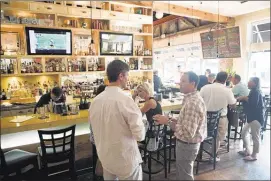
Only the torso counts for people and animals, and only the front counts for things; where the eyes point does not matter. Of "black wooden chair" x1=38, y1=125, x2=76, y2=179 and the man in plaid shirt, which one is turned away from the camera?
the black wooden chair

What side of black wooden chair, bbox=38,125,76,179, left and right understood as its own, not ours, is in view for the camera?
back

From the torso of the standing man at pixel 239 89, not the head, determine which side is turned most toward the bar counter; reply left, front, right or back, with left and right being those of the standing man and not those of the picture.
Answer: front

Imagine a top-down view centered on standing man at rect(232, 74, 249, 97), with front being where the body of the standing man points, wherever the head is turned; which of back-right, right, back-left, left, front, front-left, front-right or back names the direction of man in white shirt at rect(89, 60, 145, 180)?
front-left

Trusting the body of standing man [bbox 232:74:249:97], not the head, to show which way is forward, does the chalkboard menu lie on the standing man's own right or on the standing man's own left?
on the standing man's own right

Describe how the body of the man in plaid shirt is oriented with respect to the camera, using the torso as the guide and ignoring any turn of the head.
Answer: to the viewer's left

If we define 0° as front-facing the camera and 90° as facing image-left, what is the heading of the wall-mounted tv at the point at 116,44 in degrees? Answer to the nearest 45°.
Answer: approximately 0°
